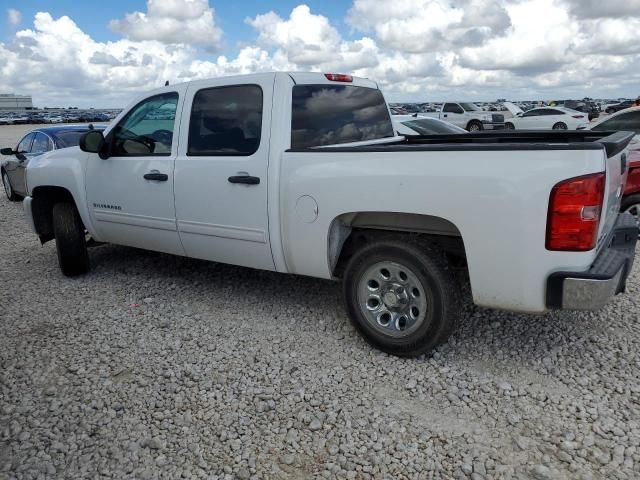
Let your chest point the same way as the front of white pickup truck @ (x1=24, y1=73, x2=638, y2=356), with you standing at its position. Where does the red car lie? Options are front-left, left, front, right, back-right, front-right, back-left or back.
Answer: right

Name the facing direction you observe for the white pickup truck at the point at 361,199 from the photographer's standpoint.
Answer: facing away from the viewer and to the left of the viewer

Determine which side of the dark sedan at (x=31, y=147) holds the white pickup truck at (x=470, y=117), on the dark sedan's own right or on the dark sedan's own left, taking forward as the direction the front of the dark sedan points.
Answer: on the dark sedan's own right

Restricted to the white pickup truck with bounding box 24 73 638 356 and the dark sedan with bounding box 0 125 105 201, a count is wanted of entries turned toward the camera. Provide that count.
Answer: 0

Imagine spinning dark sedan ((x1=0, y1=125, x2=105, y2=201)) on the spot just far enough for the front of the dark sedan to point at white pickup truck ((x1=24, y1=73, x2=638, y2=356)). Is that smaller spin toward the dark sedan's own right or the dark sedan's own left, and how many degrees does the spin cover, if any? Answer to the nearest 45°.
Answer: approximately 135° to the dark sedan's own left

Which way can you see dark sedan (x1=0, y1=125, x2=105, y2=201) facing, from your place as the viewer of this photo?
facing away from the viewer and to the left of the viewer

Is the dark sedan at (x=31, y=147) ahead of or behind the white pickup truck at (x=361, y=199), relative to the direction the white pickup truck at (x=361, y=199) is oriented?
ahead

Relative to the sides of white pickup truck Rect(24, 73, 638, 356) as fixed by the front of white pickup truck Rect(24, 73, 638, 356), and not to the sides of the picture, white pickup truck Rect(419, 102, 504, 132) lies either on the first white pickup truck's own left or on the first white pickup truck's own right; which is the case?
on the first white pickup truck's own right

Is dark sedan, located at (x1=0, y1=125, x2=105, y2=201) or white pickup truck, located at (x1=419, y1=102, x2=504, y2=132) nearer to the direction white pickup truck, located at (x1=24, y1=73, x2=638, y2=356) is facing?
the dark sedan
